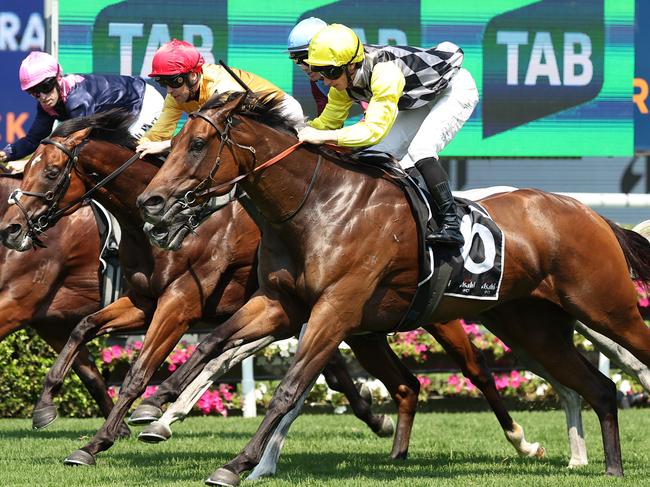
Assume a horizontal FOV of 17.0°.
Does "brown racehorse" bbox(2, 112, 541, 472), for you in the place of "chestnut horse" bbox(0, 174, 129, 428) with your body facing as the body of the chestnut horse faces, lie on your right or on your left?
on your left

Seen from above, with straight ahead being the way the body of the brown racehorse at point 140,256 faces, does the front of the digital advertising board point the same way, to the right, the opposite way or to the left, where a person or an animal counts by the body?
to the left

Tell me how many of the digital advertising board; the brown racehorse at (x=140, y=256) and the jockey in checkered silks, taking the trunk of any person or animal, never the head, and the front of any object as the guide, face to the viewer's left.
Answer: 2

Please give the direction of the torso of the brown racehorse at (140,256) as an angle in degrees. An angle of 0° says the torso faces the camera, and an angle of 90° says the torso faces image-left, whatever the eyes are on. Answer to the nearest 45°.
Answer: approximately 90°

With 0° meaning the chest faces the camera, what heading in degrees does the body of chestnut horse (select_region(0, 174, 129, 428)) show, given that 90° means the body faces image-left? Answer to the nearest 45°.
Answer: approximately 90°

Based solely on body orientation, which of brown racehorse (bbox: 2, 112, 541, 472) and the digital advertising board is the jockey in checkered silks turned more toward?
the brown racehorse

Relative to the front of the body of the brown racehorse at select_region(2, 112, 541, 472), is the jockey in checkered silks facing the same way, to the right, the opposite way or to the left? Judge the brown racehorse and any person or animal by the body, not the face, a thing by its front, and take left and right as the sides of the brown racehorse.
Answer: the same way

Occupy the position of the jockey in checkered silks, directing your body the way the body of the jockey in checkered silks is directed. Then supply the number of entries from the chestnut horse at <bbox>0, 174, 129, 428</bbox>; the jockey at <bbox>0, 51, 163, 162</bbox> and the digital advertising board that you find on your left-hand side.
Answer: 0

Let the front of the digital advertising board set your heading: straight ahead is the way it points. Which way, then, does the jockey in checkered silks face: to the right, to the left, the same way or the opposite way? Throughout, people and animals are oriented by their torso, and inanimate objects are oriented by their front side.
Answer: to the right

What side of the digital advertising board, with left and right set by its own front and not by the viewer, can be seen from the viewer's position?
front

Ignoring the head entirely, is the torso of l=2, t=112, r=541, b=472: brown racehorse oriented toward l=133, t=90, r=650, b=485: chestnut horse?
no

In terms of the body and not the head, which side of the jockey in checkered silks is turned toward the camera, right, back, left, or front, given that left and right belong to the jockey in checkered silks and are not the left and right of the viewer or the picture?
left
